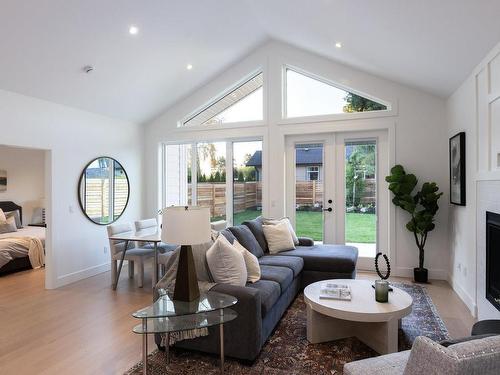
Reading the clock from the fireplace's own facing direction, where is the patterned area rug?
The patterned area rug is roughly at 12 o'clock from the fireplace.

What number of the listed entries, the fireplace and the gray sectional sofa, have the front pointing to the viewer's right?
1

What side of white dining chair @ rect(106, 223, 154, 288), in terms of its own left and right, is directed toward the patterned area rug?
front

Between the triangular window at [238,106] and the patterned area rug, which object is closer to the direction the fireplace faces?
the patterned area rug

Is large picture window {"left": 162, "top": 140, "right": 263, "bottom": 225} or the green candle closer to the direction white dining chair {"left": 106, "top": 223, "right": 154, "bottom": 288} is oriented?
the green candle

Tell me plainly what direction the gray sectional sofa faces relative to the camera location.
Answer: facing to the right of the viewer

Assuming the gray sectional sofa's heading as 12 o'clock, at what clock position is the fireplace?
The fireplace is roughly at 12 o'clock from the gray sectional sofa.

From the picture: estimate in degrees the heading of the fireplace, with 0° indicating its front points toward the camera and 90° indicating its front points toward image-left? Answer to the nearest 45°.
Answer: approximately 45°

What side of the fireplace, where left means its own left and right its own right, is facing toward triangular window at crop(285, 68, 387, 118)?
right

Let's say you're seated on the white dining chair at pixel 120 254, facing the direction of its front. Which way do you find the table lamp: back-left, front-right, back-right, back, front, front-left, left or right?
front-right

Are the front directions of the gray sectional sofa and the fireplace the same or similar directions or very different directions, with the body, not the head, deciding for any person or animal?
very different directions

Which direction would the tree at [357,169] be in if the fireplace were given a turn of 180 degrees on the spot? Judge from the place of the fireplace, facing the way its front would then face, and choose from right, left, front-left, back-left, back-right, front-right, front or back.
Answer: left

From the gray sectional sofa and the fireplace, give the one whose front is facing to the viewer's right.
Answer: the gray sectional sofa
